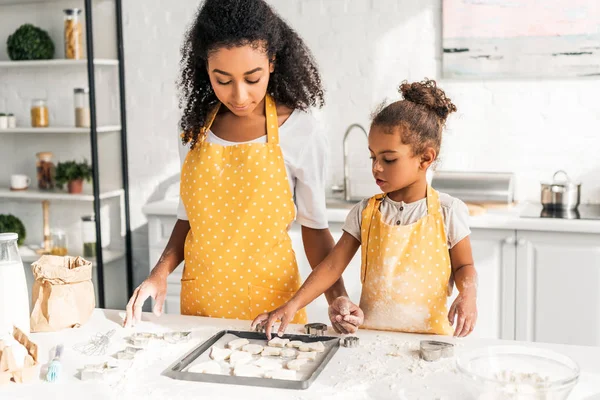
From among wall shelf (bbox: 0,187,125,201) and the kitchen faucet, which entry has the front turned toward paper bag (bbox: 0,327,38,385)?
the wall shelf

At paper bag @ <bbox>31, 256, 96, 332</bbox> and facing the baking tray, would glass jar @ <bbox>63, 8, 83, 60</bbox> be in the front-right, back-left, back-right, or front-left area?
back-left

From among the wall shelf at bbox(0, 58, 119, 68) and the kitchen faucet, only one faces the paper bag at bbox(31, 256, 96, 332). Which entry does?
the wall shelf

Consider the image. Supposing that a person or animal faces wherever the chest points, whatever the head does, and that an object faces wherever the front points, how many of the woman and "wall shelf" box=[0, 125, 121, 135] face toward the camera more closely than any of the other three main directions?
2

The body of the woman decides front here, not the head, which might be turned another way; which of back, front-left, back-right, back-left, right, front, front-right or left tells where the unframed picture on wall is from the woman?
back-left

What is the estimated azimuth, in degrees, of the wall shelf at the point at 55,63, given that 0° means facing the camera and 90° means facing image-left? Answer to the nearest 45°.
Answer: approximately 0°

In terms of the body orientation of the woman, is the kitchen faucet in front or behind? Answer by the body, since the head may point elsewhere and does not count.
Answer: behind
